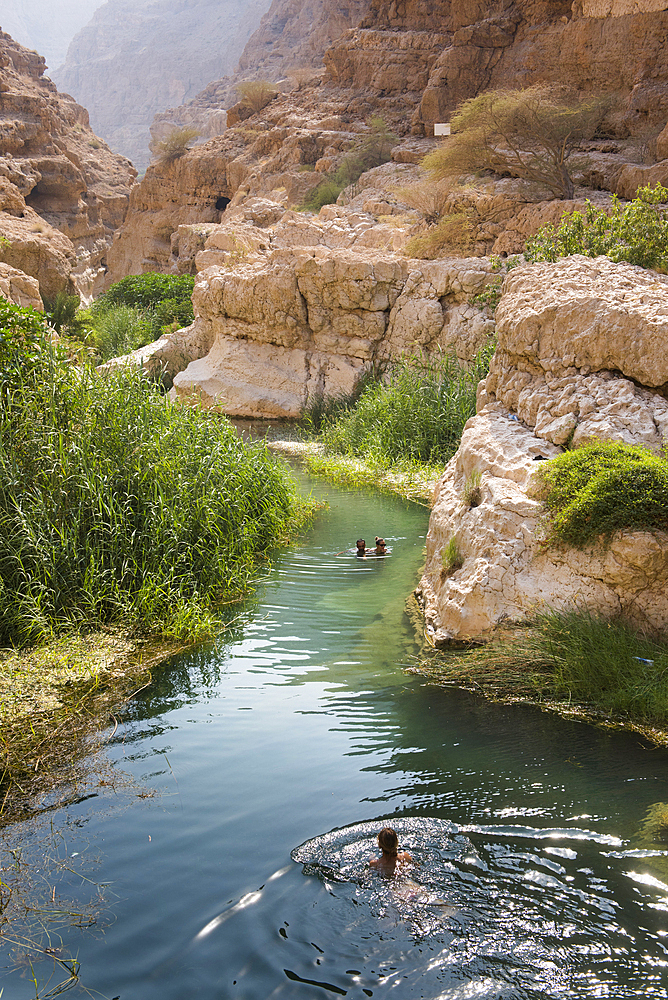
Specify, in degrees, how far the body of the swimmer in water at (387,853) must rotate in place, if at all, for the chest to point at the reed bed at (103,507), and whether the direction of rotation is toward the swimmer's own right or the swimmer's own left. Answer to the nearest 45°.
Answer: approximately 45° to the swimmer's own left

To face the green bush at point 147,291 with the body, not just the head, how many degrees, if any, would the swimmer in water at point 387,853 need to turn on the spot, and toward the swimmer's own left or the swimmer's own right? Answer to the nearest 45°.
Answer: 0° — they already face it

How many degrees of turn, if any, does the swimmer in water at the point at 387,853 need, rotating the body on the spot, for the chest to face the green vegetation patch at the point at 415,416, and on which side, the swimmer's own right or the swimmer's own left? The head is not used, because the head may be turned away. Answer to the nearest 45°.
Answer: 0° — they already face it

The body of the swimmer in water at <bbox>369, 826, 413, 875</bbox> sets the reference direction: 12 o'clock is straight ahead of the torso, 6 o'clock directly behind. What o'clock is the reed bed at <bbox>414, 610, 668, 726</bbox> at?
The reed bed is roughly at 1 o'clock from the swimmer in water.

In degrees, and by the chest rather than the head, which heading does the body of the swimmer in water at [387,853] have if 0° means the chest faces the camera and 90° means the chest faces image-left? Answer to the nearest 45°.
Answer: approximately 180°

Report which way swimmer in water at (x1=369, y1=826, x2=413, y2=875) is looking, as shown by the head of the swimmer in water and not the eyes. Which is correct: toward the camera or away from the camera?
away from the camera

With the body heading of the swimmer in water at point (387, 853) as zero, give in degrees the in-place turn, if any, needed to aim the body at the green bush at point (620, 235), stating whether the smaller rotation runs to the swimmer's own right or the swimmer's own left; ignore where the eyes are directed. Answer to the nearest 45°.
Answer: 0° — they already face it
